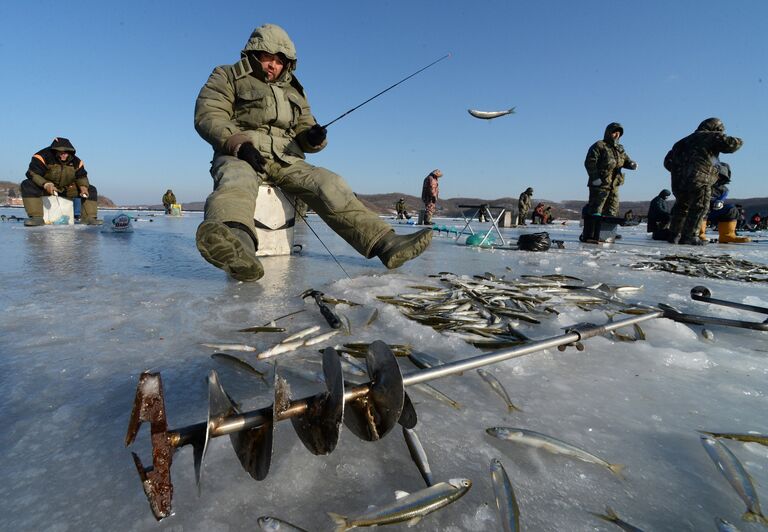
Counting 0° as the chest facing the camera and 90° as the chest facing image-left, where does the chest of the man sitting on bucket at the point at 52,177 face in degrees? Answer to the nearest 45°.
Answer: approximately 0°

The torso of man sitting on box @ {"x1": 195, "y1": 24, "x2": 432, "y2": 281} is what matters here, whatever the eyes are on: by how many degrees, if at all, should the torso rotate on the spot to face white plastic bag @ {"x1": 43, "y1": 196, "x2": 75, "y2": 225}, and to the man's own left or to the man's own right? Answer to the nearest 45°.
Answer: approximately 180°

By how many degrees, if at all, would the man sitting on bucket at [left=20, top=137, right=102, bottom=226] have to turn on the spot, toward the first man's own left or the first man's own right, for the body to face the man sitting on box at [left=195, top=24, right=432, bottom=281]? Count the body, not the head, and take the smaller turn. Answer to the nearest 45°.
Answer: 0° — they already face them

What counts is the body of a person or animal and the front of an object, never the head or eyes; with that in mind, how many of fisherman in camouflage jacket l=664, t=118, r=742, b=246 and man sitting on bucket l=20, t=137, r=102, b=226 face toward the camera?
1

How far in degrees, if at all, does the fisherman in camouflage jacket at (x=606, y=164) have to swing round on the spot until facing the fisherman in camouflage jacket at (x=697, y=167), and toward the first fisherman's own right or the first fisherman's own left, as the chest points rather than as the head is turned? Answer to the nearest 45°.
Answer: approximately 45° to the first fisherman's own left

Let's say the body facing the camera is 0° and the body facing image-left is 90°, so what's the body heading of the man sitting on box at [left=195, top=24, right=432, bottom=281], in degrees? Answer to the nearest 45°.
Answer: approximately 315°

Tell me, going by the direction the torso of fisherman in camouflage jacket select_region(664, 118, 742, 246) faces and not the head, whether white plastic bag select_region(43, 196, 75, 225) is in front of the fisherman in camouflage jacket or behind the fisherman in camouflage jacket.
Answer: behind

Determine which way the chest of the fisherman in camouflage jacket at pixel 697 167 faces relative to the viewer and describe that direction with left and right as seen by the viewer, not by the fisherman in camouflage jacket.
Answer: facing away from the viewer and to the right of the viewer

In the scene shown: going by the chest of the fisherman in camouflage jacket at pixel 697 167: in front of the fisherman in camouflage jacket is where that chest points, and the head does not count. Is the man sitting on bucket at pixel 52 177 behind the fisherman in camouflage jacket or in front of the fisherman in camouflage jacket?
behind
